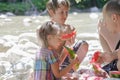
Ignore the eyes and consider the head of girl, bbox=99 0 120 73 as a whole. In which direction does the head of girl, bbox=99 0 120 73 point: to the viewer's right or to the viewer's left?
to the viewer's left

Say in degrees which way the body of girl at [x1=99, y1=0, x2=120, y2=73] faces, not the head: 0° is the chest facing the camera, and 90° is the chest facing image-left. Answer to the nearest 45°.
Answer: approximately 90°

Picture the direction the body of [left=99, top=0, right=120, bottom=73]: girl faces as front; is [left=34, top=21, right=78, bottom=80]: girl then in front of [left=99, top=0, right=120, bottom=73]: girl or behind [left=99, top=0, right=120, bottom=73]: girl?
in front
